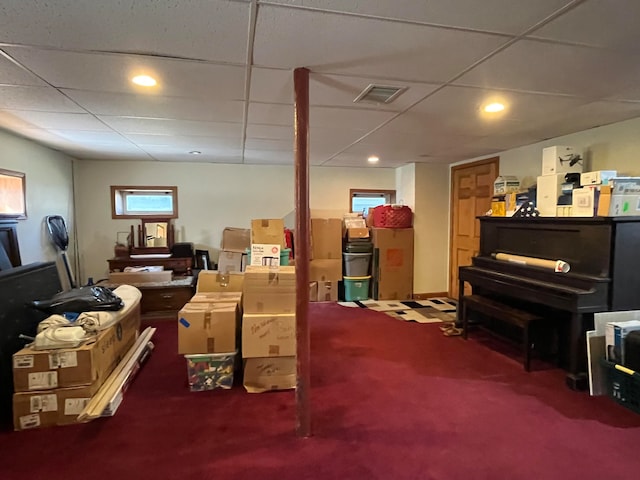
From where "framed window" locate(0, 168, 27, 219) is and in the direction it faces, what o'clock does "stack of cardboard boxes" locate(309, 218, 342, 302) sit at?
The stack of cardboard boxes is roughly at 11 o'clock from the framed window.

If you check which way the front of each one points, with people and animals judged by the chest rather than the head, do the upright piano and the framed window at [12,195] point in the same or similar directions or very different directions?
very different directions

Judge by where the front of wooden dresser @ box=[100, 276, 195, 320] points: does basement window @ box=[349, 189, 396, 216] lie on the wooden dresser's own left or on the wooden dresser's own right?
on the wooden dresser's own left

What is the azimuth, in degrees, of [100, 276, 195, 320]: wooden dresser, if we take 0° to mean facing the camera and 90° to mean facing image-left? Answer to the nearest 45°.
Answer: approximately 0°

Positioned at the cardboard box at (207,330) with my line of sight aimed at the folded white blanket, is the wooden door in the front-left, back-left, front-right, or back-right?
back-right

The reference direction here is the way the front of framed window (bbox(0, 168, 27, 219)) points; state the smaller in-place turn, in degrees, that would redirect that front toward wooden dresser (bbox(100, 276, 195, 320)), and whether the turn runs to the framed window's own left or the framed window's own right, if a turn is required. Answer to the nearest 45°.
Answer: approximately 45° to the framed window's own left

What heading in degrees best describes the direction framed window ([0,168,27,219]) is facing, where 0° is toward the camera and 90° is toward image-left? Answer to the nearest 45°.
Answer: approximately 315°

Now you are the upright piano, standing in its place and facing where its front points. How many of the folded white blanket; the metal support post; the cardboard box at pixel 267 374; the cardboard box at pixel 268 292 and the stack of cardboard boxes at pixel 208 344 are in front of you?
5

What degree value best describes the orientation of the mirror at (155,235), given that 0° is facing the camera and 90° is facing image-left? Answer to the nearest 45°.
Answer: approximately 0°

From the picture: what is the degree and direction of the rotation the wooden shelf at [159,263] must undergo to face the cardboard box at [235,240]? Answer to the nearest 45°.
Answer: approximately 90° to its left

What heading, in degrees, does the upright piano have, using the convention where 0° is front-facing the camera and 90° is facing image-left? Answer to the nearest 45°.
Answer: approximately 45°

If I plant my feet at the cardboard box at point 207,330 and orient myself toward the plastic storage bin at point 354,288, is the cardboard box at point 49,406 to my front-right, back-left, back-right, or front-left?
back-left

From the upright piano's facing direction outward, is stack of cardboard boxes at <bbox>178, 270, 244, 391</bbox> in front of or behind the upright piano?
in front

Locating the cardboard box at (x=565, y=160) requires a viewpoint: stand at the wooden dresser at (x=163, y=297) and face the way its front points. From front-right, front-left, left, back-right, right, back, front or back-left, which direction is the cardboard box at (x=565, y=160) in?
front-left
